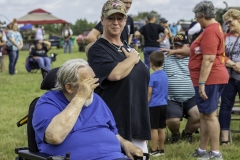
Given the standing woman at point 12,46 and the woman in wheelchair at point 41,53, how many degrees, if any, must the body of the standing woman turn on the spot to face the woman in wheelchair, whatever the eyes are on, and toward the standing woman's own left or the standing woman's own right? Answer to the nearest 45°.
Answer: approximately 45° to the standing woman's own left

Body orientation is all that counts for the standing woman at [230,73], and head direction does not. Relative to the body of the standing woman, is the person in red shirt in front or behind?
in front

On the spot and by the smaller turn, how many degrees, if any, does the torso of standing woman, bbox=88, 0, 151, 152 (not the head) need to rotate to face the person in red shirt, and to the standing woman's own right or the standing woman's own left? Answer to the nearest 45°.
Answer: approximately 90° to the standing woman's own left

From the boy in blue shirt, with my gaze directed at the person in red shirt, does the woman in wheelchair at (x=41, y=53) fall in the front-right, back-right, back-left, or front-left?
back-left

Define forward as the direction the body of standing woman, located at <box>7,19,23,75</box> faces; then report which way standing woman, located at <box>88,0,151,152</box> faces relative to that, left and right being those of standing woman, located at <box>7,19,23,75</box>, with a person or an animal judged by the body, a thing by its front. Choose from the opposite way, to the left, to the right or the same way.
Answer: the same way

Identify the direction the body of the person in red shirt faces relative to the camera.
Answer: to the viewer's left

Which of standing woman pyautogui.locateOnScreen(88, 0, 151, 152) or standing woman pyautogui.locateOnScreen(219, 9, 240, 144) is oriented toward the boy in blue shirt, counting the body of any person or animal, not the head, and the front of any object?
standing woman pyautogui.locateOnScreen(219, 9, 240, 144)

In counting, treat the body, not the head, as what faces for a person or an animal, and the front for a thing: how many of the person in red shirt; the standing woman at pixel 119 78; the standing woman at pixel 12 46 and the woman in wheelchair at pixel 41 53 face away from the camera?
0

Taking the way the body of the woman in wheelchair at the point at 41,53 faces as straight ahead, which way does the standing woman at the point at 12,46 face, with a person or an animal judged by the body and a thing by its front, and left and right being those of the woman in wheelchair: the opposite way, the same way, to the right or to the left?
the same way

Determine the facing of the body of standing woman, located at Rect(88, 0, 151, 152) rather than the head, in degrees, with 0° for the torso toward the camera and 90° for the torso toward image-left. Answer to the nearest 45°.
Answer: approximately 315°

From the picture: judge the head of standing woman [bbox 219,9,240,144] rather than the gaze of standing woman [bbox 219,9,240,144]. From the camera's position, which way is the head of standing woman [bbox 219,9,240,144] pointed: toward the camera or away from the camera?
toward the camera

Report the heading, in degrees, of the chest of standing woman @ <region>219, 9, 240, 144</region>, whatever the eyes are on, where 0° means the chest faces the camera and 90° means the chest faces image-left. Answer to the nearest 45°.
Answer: approximately 45°

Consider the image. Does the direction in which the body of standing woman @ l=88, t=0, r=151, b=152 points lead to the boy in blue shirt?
no

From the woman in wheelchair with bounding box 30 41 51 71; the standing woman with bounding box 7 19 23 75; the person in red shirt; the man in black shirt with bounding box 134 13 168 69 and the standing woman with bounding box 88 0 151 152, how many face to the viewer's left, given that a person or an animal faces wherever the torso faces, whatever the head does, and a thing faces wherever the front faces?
1
